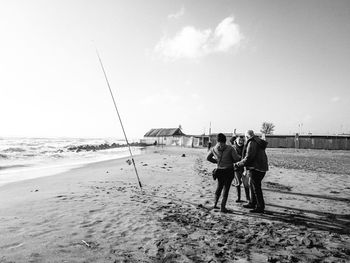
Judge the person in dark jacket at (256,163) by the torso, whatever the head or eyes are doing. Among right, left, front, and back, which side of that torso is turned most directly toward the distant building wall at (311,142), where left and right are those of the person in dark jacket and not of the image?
right

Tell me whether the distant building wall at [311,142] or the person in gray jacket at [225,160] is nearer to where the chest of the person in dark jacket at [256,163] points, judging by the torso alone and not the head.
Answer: the person in gray jacket

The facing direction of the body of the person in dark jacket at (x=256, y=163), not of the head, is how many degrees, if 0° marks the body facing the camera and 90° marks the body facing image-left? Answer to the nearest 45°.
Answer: approximately 90°

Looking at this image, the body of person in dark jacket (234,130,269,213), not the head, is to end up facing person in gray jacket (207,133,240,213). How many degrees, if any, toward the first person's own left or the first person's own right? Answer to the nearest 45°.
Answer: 0° — they already face them
